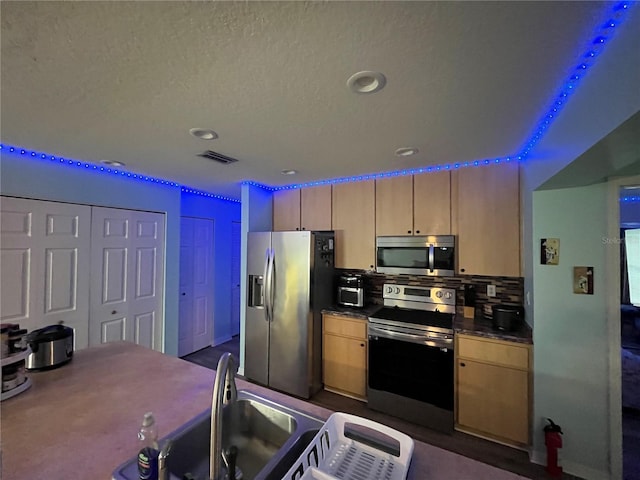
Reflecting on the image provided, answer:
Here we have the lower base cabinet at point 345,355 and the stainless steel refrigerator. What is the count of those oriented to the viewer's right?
0

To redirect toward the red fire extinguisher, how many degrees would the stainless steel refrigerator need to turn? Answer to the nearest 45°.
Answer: approximately 90° to its left

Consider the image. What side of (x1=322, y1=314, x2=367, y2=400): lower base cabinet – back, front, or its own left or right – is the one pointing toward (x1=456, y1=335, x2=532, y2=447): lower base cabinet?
left

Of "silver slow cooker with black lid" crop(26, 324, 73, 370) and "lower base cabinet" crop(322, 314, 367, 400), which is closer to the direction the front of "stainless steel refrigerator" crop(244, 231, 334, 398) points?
the silver slow cooker with black lid

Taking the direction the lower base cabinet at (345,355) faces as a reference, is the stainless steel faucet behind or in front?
in front

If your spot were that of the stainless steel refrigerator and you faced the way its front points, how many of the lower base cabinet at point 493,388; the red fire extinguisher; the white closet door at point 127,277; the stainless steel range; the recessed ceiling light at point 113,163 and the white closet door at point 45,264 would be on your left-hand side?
3

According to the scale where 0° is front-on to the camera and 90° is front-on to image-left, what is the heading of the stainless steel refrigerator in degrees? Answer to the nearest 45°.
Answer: approximately 45°
